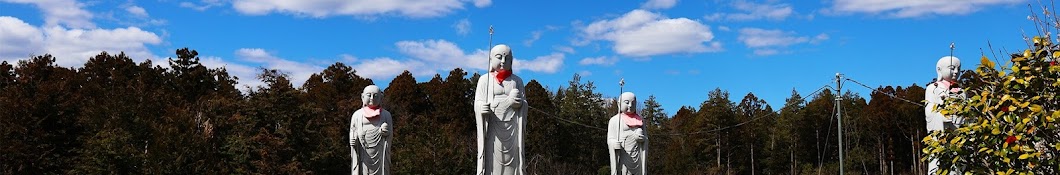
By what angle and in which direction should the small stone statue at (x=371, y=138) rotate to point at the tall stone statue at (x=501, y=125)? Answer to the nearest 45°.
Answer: approximately 45° to its left

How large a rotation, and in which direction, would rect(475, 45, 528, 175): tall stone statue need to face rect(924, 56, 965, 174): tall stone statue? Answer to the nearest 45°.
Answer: approximately 90° to its left

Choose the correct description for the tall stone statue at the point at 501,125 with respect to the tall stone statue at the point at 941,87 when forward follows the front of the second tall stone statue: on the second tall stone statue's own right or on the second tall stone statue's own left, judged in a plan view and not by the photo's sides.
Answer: on the second tall stone statue's own right

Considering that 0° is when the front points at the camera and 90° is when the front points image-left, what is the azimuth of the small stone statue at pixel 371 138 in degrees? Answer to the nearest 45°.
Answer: approximately 0°

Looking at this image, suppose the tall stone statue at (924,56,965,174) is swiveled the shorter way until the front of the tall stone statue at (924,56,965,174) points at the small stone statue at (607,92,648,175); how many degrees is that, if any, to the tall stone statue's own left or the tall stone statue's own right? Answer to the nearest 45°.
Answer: approximately 135° to the tall stone statue's own right

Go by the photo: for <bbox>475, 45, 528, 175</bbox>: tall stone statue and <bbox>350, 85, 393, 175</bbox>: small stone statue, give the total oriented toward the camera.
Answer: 2

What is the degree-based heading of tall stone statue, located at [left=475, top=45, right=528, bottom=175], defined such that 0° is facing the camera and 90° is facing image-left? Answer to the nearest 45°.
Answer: approximately 0°

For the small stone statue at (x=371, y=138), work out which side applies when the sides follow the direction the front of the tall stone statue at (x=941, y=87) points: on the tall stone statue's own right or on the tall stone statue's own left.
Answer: on the tall stone statue's own right

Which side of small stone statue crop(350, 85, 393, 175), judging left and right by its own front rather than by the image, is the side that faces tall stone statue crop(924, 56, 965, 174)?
left

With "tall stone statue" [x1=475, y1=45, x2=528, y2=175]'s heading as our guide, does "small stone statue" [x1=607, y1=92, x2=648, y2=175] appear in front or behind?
behind

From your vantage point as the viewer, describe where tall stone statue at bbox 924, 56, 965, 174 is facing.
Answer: facing the viewer and to the right of the viewer
